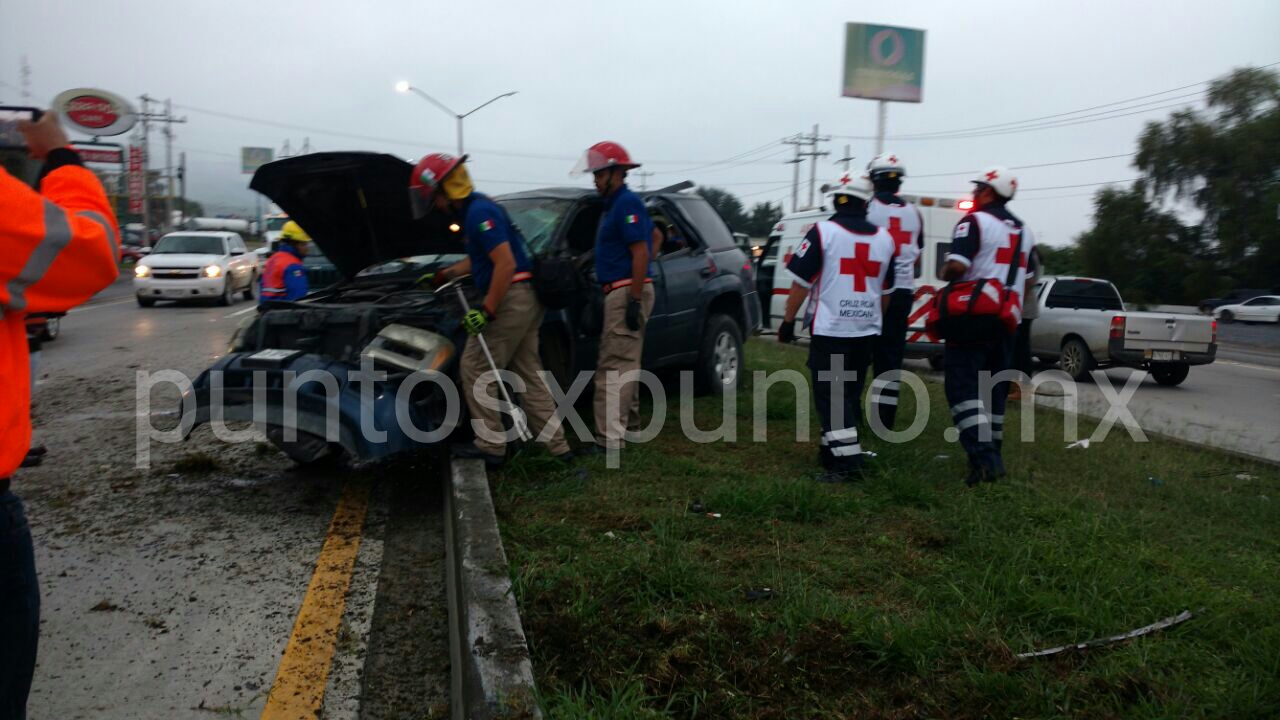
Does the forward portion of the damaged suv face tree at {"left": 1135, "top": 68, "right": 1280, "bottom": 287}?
no

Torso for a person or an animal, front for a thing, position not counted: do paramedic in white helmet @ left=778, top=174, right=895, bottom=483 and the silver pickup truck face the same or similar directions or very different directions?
same or similar directions

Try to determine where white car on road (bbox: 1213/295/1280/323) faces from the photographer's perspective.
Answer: facing to the left of the viewer

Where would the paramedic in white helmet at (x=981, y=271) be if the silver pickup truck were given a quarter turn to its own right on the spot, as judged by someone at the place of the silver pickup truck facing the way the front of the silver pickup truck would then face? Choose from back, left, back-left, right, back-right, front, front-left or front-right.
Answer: back-right

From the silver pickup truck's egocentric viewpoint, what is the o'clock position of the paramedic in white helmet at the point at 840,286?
The paramedic in white helmet is roughly at 8 o'clock from the silver pickup truck.

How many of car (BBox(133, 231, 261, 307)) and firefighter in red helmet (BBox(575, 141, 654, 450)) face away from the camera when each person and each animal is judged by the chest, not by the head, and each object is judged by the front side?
0

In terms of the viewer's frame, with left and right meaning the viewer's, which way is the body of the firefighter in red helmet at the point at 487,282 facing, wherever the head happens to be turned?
facing to the left of the viewer

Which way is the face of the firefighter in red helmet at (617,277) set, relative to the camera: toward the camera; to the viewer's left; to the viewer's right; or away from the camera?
to the viewer's left

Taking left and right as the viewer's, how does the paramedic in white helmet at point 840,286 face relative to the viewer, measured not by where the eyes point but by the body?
facing away from the viewer and to the left of the viewer

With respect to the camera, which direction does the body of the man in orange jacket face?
away from the camera

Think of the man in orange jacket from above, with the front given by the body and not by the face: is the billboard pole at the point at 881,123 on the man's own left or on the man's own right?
on the man's own right

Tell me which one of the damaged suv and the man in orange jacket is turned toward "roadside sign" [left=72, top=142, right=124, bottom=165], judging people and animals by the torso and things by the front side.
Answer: the man in orange jacket

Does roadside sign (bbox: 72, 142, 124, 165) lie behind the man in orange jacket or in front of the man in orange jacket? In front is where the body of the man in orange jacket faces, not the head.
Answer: in front

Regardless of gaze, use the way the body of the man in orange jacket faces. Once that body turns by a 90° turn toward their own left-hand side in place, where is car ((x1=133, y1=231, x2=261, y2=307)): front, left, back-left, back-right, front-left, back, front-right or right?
right

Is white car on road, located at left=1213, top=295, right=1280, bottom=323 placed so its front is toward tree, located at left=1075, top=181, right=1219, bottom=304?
no

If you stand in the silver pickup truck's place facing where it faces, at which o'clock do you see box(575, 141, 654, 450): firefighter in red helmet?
The firefighter in red helmet is roughly at 8 o'clock from the silver pickup truck.
